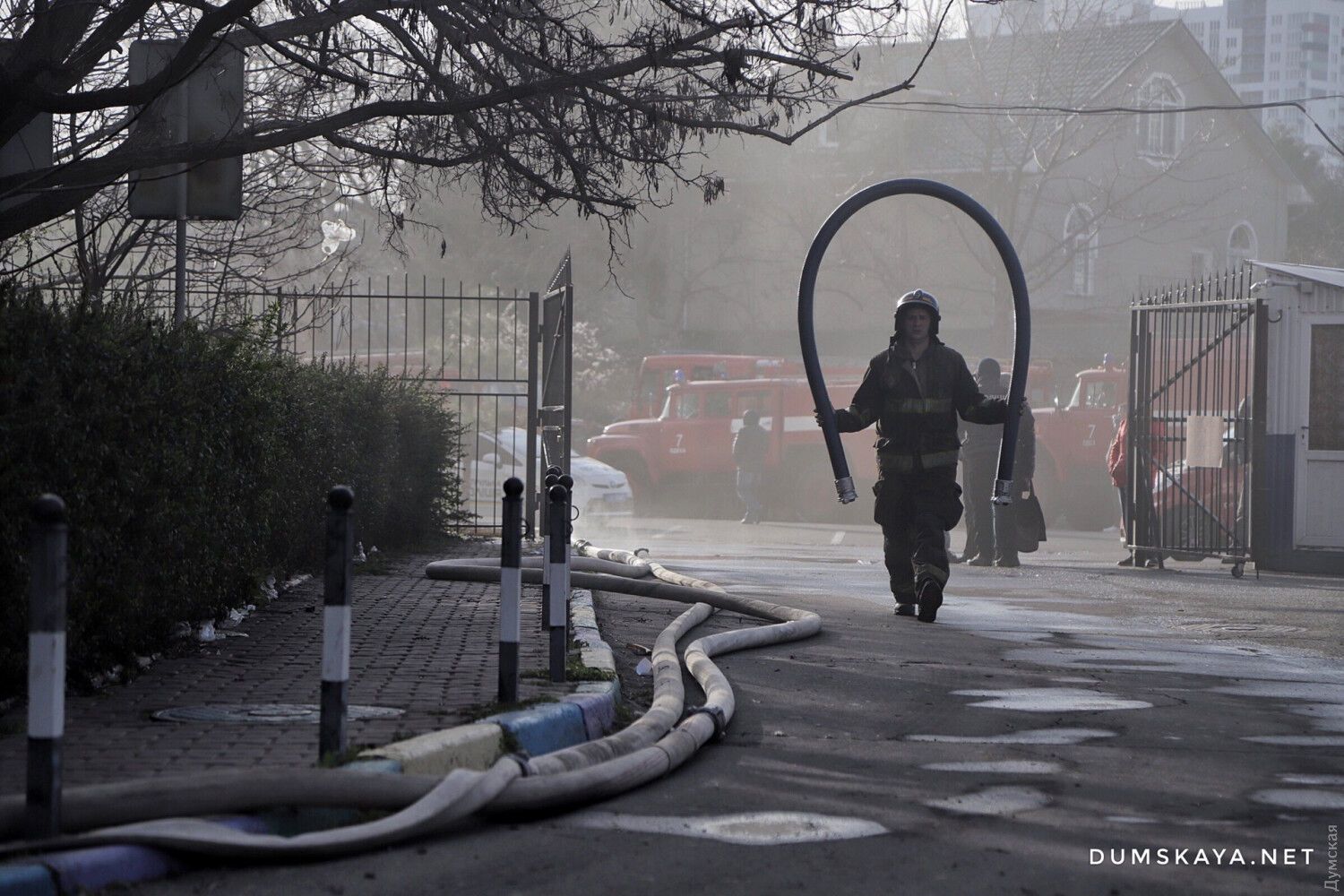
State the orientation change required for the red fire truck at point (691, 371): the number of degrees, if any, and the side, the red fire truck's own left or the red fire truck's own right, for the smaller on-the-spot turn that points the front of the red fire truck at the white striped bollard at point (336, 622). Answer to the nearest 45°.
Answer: approximately 90° to the red fire truck's own left

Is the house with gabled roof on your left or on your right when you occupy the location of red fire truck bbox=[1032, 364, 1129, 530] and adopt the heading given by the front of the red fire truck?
on your right

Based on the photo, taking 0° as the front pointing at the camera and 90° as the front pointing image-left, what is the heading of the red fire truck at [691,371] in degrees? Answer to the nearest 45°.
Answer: approximately 90°

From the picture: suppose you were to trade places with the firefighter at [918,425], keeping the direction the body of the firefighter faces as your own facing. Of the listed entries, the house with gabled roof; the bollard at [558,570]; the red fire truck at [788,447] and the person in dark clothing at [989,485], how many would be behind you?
3

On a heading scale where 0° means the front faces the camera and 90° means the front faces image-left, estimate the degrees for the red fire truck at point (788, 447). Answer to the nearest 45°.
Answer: approximately 90°

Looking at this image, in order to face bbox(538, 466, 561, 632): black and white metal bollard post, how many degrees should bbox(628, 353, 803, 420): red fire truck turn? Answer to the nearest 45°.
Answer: approximately 90° to its left

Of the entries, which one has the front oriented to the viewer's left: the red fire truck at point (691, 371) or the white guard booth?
the red fire truck

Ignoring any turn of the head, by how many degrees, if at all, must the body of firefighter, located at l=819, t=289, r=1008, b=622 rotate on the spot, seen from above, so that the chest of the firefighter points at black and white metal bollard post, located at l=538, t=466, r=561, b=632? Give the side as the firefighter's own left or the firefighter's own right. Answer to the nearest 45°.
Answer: approximately 45° to the firefighter's own right

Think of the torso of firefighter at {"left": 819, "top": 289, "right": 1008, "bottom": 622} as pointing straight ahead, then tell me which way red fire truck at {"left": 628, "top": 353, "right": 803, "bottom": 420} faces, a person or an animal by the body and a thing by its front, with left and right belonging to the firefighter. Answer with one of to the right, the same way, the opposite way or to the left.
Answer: to the right
